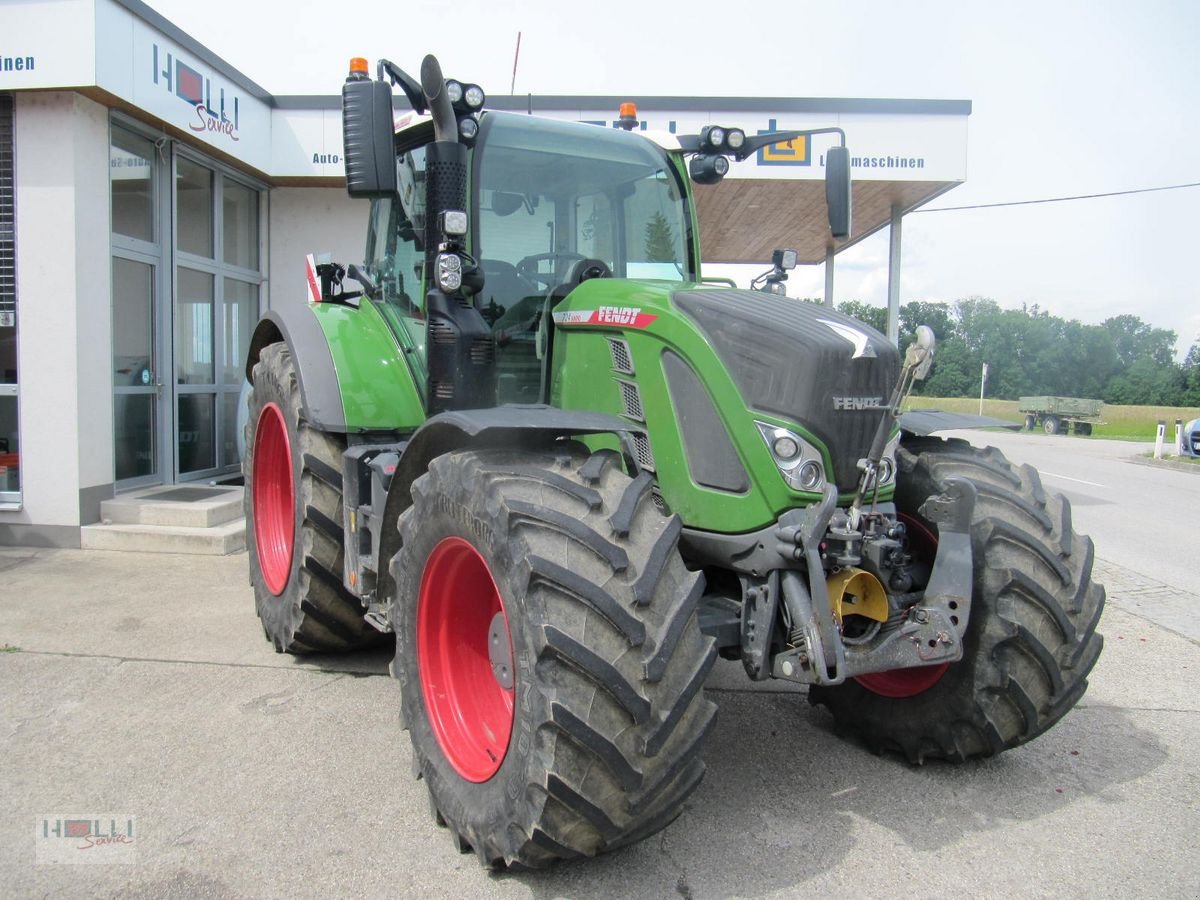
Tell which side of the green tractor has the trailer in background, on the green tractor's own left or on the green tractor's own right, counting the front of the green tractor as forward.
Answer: on the green tractor's own left

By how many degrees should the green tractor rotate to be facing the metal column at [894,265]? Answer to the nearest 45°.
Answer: approximately 135° to its left

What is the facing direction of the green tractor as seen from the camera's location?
facing the viewer and to the right of the viewer
